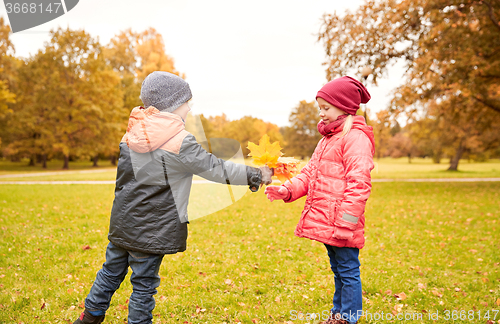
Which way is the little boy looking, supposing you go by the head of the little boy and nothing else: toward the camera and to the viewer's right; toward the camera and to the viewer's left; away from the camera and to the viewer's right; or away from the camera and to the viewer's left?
away from the camera and to the viewer's right

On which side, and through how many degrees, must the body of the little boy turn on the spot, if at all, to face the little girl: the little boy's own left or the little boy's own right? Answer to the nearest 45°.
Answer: approximately 45° to the little boy's own right

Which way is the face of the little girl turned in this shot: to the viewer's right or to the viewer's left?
to the viewer's left

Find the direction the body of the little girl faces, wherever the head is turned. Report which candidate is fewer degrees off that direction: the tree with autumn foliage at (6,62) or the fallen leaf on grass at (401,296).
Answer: the tree with autumn foliage

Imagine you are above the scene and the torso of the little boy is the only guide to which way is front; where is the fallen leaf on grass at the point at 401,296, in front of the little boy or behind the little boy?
in front

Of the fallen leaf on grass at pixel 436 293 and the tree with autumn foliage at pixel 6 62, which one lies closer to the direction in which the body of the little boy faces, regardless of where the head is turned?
the fallen leaf on grass

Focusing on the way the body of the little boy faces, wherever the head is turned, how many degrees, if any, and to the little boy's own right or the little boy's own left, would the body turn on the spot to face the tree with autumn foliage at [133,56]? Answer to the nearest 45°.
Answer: approximately 45° to the little boy's own left

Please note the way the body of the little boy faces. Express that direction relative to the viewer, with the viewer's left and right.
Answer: facing away from the viewer and to the right of the viewer

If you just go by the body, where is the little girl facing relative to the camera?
to the viewer's left

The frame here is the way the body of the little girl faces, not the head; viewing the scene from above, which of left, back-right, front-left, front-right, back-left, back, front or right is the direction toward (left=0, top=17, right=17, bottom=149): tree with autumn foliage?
front-right

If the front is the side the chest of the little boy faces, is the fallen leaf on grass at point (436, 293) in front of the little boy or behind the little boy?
in front

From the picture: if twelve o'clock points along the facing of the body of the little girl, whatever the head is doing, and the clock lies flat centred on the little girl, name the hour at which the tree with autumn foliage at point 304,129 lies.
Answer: The tree with autumn foliage is roughly at 3 o'clock from the little girl.

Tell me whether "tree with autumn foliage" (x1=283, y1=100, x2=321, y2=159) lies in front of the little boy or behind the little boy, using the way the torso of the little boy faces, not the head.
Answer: in front

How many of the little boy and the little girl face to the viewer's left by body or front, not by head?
1
